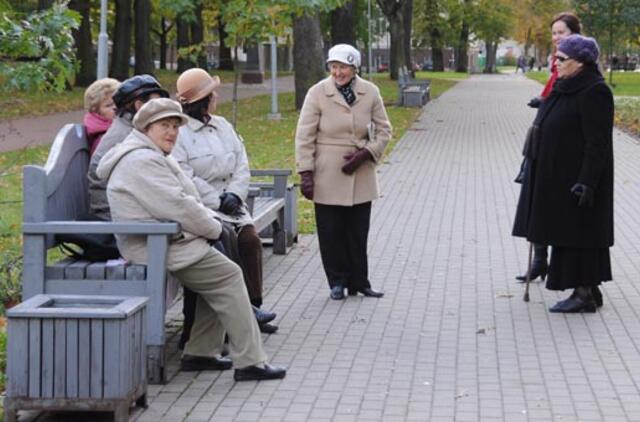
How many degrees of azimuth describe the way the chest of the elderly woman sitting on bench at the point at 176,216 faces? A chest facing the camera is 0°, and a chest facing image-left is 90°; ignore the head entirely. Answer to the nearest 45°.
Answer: approximately 270°

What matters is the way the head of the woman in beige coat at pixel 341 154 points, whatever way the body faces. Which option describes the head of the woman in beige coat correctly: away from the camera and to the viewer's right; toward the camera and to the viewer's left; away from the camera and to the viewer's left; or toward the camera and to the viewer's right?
toward the camera and to the viewer's left

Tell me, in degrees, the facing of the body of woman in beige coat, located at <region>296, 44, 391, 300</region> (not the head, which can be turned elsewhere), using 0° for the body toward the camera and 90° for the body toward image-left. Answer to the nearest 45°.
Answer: approximately 0°

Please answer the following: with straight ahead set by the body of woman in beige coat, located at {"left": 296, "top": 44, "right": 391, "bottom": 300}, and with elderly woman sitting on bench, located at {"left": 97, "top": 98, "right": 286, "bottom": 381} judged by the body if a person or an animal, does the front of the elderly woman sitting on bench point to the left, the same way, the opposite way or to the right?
to the left

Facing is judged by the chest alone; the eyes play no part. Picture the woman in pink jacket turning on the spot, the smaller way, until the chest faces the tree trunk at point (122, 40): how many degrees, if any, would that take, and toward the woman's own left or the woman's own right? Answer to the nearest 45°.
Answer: approximately 90° to the woman's own left

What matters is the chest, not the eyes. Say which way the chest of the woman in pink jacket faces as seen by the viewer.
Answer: to the viewer's right

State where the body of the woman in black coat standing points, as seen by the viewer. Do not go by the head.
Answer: to the viewer's left

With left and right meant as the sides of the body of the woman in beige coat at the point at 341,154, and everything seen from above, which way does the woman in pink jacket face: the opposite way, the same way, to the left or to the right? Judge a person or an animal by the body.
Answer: to the left

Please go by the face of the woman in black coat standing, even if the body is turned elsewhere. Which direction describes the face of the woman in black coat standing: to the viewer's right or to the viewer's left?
to the viewer's left

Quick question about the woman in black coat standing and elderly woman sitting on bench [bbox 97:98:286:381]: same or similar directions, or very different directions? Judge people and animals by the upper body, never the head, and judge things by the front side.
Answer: very different directions

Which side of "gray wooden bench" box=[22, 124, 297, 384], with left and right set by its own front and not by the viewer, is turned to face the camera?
right

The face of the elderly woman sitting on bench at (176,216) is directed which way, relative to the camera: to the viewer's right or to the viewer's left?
to the viewer's right

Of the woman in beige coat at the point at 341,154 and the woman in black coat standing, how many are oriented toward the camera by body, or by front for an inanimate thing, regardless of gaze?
1
